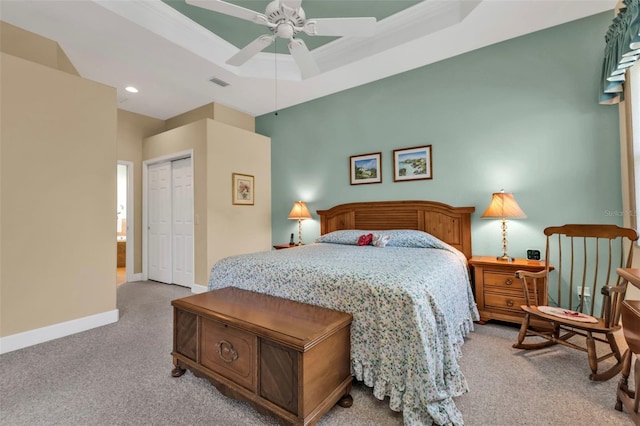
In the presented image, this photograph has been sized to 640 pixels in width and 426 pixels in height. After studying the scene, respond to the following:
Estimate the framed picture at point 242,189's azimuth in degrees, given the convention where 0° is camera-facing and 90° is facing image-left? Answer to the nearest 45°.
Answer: approximately 315°

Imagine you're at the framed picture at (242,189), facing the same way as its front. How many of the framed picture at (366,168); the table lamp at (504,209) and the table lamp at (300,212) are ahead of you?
3

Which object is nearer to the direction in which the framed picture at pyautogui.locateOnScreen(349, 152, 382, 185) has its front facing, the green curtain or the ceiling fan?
the ceiling fan

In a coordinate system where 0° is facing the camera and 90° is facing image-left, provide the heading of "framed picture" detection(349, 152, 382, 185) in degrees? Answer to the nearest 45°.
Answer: approximately 45°

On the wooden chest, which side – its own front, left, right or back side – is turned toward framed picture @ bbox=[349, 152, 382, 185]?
back

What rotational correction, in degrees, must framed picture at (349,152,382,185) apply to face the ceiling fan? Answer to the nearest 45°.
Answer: approximately 45° to its left

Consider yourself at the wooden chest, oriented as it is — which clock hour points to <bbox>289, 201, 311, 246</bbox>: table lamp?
The table lamp is roughly at 5 o'clock from the wooden chest.
